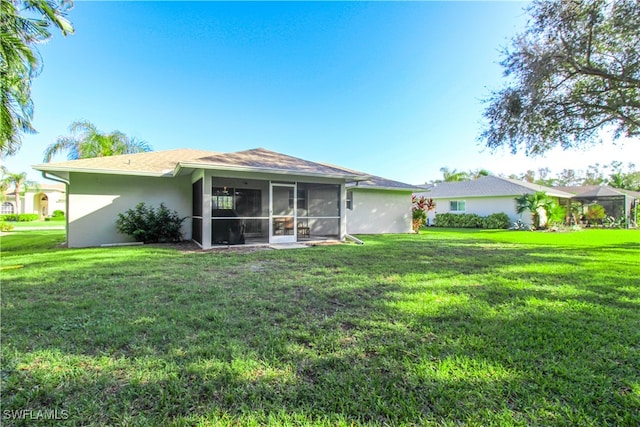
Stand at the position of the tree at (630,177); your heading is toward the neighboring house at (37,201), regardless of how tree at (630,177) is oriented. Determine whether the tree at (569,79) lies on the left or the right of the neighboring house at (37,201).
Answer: left

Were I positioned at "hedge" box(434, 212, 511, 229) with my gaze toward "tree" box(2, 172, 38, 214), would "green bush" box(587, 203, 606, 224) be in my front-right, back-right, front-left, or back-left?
back-right

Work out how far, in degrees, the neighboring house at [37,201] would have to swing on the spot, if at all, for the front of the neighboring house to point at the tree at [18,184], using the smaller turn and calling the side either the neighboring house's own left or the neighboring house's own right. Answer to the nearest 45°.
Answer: approximately 45° to the neighboring house's own right

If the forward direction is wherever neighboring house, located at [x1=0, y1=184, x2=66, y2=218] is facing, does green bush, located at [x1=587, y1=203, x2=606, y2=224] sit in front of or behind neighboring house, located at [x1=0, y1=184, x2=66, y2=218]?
in front

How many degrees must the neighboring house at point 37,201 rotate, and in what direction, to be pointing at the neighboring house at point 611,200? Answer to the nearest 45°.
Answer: approximately 45° to its left

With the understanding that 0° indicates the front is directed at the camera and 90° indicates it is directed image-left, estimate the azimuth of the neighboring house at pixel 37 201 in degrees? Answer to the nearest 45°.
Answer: approximately 0°

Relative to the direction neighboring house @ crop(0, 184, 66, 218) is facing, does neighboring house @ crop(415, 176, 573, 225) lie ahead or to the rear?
ahead

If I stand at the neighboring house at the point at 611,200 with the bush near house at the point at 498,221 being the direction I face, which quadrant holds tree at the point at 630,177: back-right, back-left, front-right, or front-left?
back-right

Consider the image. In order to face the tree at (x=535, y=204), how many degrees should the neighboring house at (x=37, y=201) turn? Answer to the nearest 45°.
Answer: approximately 45° to its left

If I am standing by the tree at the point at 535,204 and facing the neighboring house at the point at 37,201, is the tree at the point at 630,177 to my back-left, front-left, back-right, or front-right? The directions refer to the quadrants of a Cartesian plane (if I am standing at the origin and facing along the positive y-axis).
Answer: back-right
